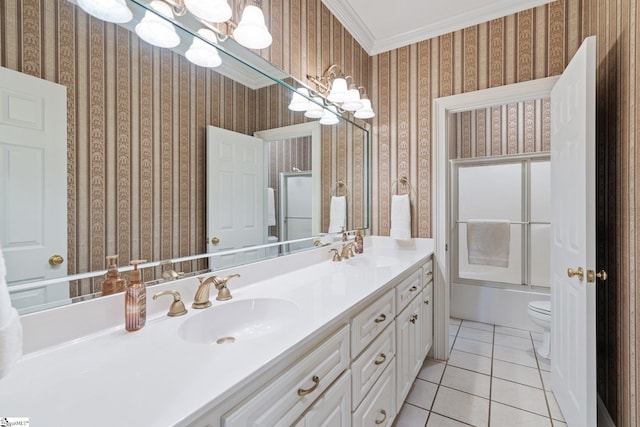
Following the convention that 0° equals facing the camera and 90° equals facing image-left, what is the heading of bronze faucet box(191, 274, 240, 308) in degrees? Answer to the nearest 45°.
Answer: approximately 315°

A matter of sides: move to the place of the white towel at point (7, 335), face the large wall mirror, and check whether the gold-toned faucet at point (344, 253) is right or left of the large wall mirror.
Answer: right

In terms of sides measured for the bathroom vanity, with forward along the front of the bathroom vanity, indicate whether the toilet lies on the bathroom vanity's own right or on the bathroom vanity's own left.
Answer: on the bathroom vanity's own left

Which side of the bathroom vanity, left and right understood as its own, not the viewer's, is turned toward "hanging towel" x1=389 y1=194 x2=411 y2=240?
left

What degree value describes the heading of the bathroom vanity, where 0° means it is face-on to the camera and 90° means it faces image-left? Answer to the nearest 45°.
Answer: approximately 315°
